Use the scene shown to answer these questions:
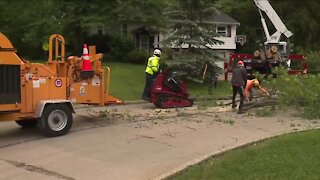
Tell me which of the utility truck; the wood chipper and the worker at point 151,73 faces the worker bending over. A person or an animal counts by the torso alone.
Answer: the worker

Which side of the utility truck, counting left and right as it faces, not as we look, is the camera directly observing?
right

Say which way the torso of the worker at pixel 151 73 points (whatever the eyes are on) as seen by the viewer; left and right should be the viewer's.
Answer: facing to the right of the viewer

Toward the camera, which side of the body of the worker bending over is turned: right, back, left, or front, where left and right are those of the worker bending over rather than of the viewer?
right

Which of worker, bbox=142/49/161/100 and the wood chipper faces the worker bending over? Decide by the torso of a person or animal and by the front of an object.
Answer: the worker

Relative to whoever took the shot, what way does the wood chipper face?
facing to the left of the viewer
